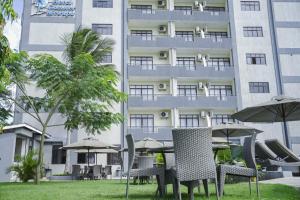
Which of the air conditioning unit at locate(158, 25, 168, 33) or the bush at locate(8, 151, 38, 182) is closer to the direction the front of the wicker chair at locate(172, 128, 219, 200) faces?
the air conditioning unit

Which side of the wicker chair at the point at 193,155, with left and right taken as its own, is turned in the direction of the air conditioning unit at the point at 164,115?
front

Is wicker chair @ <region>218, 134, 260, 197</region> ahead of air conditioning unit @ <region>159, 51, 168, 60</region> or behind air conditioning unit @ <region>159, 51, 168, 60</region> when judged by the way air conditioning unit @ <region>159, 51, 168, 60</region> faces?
ahead

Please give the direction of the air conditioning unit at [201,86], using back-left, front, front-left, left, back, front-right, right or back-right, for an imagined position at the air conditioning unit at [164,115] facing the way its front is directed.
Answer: left

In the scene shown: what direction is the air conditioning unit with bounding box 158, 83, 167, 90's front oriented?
toward the camera

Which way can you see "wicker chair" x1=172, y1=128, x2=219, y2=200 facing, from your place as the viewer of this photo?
facing away from the viewer

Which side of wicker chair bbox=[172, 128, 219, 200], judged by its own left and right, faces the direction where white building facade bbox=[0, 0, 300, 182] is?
front

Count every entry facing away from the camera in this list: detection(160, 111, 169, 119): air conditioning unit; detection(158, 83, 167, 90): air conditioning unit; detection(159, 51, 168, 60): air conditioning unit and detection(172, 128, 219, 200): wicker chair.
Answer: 1

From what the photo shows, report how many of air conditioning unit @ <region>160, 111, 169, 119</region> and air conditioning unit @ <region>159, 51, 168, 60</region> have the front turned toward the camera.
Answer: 2

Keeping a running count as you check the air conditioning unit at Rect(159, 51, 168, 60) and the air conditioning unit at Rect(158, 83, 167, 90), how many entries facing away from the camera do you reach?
0

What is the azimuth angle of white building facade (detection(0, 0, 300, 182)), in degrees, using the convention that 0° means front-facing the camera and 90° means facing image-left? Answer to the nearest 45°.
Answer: approximately 0°
